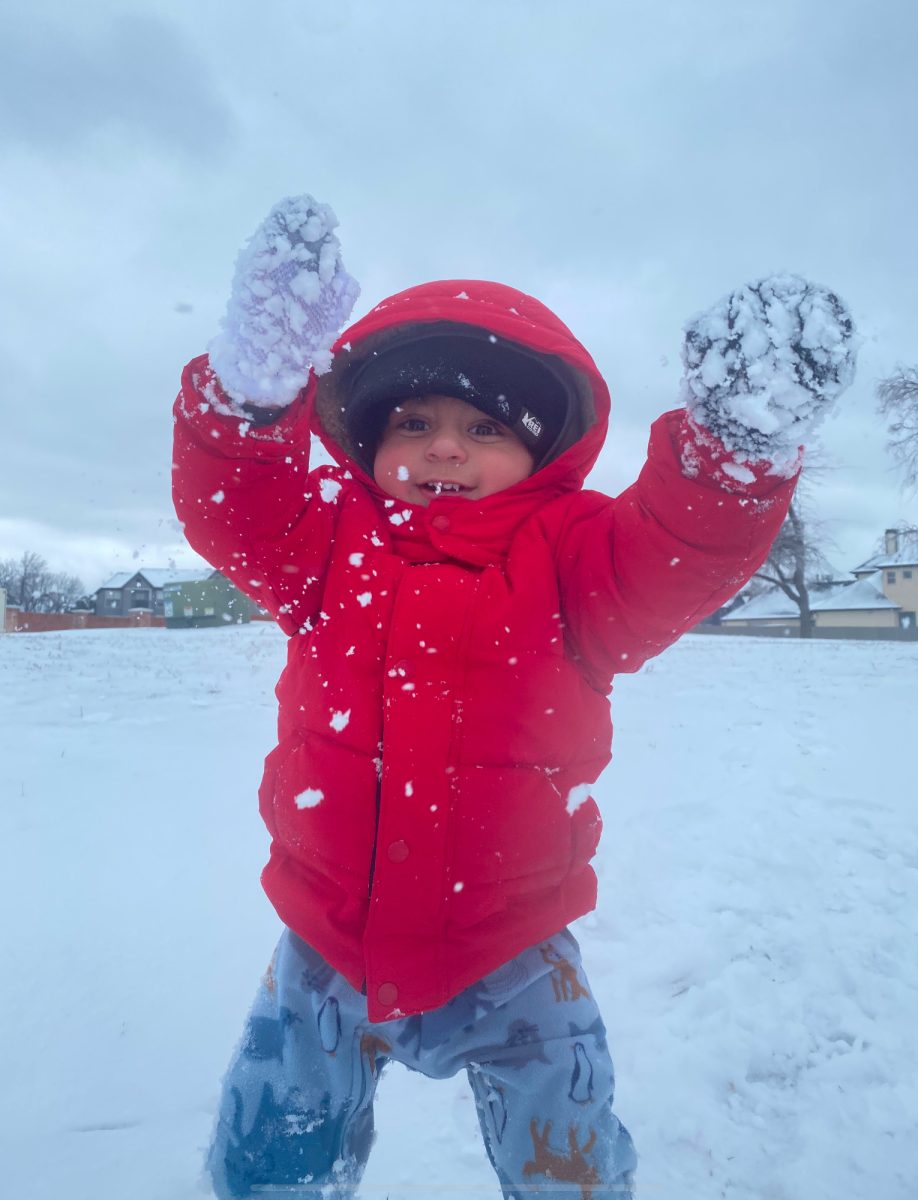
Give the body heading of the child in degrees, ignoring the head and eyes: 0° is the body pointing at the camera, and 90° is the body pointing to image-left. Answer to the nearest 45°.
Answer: approximately 0°

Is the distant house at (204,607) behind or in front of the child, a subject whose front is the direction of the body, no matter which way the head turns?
behind

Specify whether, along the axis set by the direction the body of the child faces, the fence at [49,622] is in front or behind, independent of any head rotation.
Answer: behind
